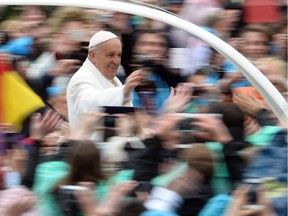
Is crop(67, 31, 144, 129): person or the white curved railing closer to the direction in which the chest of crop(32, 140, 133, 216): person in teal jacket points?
the person

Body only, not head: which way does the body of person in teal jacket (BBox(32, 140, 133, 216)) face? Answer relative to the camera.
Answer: away from the camera

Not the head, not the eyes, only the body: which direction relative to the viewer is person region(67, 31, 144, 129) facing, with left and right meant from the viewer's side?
facing the viewer and to the right of the viewer

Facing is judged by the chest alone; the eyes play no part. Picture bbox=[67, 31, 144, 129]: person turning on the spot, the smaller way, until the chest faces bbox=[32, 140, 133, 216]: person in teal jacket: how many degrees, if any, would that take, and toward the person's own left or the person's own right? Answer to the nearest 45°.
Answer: approximately 45° to the person's own right

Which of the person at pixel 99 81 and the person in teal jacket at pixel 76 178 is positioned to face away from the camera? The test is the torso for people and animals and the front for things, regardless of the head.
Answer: the person in teal jacket

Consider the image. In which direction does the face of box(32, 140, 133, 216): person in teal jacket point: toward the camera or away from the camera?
away from the camera

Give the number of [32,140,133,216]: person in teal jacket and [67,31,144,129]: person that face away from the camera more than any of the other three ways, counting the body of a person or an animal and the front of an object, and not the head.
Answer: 1

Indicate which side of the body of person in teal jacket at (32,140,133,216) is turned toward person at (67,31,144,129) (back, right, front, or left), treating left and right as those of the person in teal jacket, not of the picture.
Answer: front
